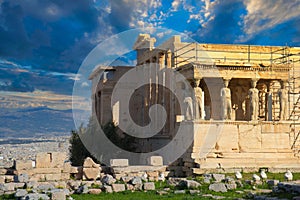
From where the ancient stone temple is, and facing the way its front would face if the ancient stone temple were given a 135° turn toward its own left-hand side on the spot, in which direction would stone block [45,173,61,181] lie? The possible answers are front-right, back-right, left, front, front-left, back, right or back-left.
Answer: back

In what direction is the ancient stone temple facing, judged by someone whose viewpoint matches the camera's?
facing the viewer

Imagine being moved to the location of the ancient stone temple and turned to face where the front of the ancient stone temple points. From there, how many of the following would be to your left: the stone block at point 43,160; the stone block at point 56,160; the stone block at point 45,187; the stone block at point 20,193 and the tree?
0

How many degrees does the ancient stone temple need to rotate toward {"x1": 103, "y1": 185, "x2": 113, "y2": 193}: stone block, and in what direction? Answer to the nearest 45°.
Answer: approximately 45° to its right

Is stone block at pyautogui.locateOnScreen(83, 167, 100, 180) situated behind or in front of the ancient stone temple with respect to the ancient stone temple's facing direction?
in front

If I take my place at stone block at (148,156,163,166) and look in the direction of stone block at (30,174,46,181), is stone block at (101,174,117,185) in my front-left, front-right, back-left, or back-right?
front-left

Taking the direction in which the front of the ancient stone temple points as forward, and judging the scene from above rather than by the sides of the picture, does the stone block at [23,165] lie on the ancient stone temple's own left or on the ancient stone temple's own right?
on the ancient stone temple's own right

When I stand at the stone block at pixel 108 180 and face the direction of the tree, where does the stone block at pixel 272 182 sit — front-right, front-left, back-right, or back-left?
back-right

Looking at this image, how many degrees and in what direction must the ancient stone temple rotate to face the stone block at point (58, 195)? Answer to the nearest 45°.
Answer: approximately 45° to its right

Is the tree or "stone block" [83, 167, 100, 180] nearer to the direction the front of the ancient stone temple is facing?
the stone block

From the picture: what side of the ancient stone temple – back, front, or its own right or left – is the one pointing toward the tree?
right

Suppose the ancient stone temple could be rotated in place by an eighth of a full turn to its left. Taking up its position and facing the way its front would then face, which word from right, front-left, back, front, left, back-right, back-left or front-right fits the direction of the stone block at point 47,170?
right

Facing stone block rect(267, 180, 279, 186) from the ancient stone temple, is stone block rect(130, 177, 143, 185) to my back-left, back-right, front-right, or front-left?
front-right

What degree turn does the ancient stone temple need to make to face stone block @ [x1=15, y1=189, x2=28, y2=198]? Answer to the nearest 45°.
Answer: approximately 45° to its right

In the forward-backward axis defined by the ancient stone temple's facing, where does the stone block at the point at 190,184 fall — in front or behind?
in front

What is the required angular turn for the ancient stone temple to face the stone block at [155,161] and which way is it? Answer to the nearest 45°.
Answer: approximately 45° to its right

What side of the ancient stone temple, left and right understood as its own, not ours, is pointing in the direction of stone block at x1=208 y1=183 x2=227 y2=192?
front

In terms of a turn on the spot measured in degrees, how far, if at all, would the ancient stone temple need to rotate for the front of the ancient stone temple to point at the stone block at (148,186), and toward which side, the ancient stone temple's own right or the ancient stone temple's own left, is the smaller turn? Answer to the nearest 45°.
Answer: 0° — it already faces it

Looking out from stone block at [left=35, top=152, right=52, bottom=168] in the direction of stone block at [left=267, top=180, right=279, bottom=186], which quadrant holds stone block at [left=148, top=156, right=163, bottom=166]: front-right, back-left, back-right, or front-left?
front-left
